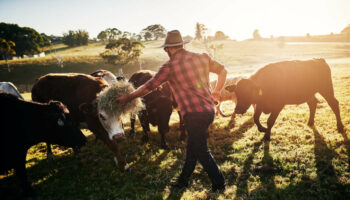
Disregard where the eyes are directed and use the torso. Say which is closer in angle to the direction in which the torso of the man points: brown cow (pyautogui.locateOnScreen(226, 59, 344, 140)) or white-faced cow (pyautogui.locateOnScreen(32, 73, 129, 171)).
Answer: the white-faced cow

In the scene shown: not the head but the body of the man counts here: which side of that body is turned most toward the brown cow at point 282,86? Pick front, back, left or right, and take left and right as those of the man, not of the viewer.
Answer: right

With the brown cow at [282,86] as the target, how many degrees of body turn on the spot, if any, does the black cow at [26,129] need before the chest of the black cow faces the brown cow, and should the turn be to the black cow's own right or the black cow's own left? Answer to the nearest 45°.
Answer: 0° — it already faces it

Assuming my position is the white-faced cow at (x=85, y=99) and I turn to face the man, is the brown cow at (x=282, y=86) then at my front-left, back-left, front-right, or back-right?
front-left

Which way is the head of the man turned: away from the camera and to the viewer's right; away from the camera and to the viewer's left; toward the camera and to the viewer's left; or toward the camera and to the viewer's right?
away from the camera and to the viewer's left

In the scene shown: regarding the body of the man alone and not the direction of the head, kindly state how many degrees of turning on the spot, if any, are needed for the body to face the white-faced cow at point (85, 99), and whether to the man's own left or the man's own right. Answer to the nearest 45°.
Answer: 0° — they already face it

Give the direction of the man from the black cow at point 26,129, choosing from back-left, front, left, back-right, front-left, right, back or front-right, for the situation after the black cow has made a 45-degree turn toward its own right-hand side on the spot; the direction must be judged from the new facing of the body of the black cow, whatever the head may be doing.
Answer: front

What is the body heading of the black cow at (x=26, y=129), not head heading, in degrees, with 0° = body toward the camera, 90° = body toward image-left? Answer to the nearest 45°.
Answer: approximately 270°
